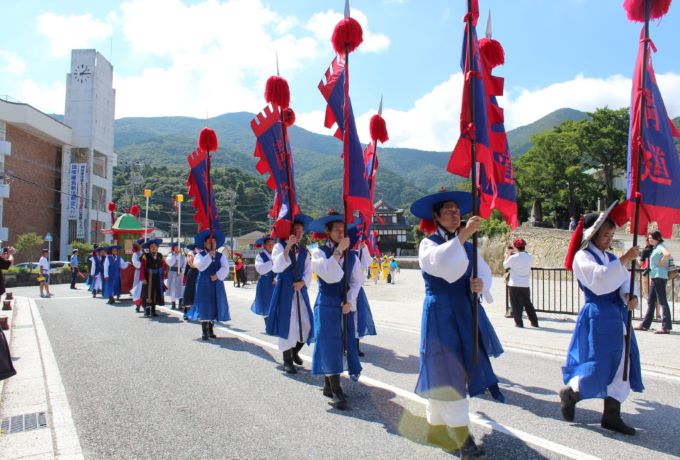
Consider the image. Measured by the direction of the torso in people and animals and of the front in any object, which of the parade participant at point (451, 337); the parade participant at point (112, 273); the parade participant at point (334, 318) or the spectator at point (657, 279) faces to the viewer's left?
the spectator

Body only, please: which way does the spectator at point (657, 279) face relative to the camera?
to the viewer's left

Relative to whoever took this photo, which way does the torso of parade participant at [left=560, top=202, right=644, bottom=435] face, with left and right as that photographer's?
facing the viewer and to the right of the viewer

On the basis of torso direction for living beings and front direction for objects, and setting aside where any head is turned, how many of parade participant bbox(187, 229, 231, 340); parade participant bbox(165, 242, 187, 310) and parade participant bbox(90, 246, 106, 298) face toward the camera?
3

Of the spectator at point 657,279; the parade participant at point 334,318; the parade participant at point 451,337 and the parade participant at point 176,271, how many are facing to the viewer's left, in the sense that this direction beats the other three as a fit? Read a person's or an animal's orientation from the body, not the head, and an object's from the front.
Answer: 1

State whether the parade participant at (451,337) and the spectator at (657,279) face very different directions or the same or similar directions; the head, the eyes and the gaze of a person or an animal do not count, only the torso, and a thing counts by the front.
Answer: very different directions

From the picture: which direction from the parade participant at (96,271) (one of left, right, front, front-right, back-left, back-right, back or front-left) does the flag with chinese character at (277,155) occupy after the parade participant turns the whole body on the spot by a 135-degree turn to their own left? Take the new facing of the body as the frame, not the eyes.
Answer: back-right

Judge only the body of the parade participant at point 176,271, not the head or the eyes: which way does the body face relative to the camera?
toward the camera

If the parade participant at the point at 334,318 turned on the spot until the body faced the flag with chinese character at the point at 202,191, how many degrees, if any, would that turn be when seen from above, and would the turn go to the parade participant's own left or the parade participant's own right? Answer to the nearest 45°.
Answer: approximately 180°

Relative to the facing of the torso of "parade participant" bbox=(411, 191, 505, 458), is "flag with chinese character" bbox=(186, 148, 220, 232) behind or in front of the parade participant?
behind

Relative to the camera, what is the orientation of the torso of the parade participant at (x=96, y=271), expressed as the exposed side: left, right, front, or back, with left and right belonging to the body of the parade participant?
front

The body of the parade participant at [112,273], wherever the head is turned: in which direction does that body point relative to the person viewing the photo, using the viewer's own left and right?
facing the viewer

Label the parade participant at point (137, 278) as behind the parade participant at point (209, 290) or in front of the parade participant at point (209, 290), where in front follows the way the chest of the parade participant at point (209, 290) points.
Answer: behind
